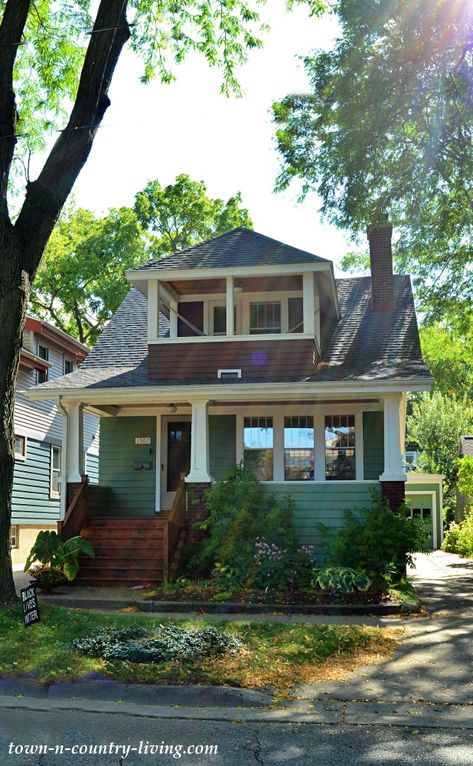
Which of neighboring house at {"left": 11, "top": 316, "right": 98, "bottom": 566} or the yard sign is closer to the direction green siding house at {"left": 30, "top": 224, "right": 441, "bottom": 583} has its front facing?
the yard sign

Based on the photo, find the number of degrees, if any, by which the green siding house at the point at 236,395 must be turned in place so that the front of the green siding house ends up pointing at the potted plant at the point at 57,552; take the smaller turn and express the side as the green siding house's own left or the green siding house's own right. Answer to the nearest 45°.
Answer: approximately 45° to the green siding house's own right

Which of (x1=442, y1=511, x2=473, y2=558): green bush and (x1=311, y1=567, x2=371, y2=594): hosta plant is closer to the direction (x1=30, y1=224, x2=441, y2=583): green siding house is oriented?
the hosta plant

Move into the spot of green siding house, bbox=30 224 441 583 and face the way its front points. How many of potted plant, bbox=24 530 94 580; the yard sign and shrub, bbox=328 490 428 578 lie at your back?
0

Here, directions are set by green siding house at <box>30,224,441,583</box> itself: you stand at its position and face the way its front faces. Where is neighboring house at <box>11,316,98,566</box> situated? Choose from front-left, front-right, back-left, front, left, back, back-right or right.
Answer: back-right

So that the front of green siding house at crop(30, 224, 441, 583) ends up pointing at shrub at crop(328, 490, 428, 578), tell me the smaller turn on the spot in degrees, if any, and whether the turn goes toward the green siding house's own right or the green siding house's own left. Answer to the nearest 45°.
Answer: approximately 45° to the green siding house's own left

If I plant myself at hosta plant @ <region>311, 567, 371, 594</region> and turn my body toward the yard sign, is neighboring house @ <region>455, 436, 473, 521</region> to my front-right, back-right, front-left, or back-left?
back-right

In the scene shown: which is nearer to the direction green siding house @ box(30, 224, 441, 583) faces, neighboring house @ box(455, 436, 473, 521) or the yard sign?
the yard sign

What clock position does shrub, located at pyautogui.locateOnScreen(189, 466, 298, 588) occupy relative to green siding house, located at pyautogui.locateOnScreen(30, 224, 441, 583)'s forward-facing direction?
The shrub is roughly at 12 o'clock from the green siding house.

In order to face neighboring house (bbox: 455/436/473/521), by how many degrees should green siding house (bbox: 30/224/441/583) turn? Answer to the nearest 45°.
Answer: approximately 135° to its left

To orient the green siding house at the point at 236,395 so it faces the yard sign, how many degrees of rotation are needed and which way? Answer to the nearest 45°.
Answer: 0° — it already faces it

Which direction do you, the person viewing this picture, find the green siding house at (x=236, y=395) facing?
facing the viewer
